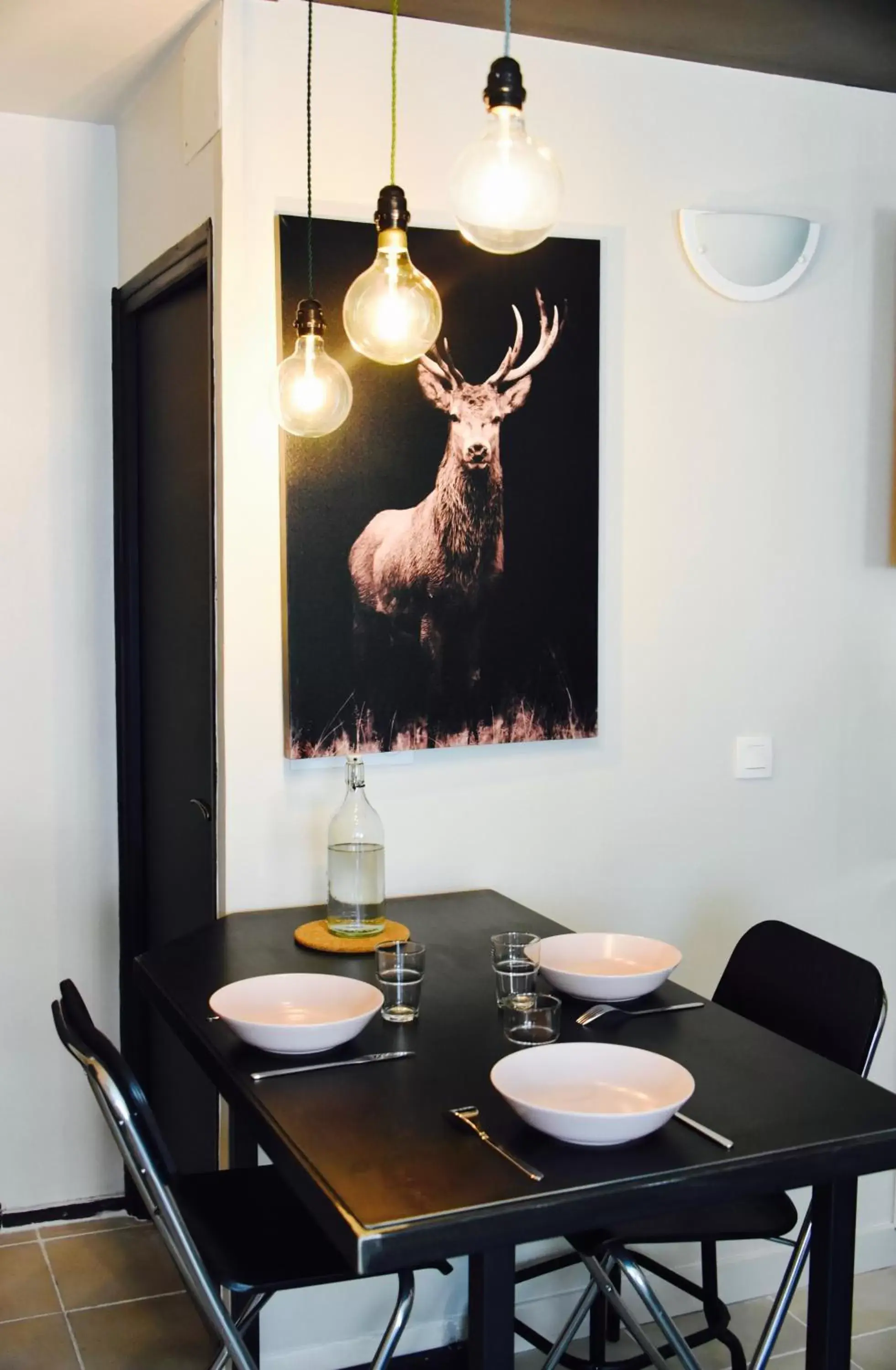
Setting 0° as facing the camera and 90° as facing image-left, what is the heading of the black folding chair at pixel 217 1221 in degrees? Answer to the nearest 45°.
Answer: approximately 270°

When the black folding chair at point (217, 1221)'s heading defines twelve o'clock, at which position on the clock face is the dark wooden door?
The dark wooden door is roughly at 9 o'clock from the black folding chair.

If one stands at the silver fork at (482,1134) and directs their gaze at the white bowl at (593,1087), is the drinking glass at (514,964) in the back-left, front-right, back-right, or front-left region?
front-left

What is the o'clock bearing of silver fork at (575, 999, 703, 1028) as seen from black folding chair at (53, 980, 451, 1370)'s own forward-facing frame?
The silver fork is roughly at 12 o'clock from the black folding chair.

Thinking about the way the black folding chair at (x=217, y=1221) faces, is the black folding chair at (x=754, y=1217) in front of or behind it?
in front

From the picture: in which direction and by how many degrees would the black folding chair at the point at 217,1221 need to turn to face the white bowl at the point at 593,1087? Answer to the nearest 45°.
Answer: approximately 45° to its right

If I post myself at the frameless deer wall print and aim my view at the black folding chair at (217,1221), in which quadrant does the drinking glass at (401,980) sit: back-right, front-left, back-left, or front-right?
front-left

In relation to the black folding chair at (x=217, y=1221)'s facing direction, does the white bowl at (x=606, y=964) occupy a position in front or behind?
in front

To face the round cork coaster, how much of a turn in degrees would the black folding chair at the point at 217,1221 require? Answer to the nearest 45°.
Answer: approximately 45° to its left
